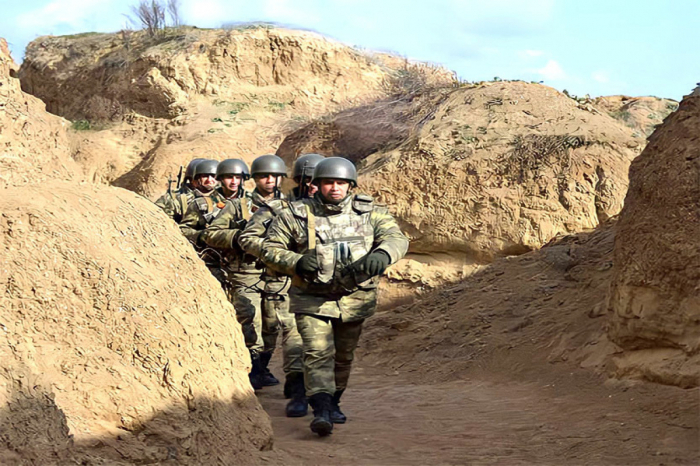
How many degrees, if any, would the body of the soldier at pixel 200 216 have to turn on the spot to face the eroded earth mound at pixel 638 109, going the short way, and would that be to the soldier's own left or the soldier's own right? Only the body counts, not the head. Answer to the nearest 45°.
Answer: approximately 90° to the soldier's own left

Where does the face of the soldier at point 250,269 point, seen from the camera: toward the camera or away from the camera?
toward the camera

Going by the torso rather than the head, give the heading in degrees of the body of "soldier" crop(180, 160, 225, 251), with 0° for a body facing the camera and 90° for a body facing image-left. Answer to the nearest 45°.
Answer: approximately 315°

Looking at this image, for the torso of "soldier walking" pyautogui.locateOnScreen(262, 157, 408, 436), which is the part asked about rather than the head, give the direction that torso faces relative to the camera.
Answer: toward the camera

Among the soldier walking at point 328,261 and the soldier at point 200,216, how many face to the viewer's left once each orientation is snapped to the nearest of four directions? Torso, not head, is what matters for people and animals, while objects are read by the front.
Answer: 0

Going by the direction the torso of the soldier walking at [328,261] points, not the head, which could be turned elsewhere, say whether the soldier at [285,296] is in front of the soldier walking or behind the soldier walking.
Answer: behind

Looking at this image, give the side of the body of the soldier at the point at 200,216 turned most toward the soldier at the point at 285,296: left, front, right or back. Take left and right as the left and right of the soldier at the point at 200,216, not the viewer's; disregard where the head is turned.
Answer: front

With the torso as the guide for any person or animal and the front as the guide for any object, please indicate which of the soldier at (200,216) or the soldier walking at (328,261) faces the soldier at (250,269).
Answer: the soldier at (200,216)

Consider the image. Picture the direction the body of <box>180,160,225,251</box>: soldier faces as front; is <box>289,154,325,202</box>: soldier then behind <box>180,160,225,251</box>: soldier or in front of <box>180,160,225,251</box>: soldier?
in front

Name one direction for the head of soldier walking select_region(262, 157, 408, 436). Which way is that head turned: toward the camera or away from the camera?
toward the camera
